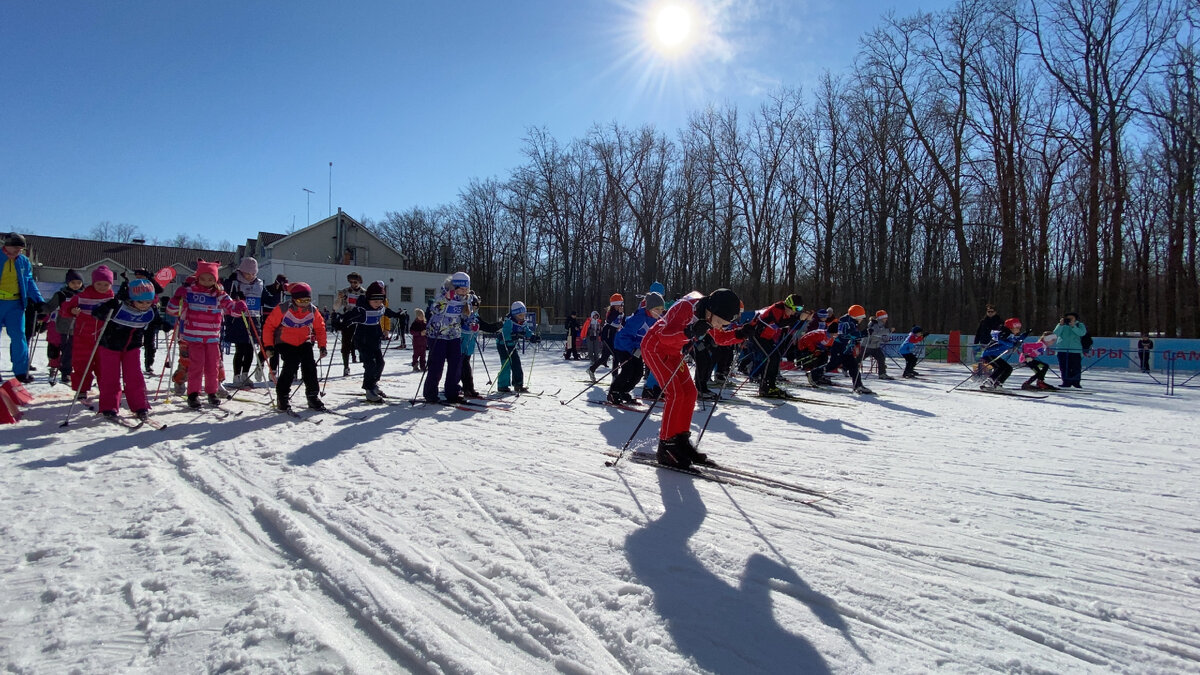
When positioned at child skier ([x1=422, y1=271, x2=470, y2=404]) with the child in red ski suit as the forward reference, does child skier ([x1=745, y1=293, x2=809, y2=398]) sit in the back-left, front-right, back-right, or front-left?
front-left

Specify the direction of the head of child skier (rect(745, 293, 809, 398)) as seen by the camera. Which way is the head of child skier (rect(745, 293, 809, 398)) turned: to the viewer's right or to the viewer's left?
to the viewer's right

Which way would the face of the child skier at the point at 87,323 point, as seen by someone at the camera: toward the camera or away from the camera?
toward the camera

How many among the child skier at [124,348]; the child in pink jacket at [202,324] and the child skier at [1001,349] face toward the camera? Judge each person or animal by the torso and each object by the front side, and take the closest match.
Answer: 2

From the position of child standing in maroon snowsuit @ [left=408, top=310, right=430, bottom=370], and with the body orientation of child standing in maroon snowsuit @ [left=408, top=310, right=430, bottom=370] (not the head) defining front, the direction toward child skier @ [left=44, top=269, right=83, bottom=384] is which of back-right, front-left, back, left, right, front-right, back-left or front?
right

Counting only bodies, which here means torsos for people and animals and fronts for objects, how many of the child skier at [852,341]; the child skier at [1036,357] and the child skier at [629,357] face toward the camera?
0

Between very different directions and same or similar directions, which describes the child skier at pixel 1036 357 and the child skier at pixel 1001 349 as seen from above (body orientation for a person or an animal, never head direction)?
same or similar directions

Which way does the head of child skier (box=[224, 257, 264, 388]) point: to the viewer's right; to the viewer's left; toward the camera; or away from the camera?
toward the camera

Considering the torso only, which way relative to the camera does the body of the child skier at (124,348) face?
toward the camera

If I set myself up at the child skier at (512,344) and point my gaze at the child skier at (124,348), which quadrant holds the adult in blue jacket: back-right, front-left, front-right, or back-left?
front-right

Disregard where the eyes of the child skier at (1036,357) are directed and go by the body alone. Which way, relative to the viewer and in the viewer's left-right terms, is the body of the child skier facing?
facing to the right of the viewer

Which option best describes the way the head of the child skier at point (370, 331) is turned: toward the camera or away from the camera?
toward the camera

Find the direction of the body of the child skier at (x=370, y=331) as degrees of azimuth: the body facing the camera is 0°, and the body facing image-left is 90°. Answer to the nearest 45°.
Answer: approximately 315°

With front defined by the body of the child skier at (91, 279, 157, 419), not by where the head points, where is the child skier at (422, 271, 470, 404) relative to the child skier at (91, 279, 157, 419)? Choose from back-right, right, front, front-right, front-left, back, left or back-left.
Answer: left

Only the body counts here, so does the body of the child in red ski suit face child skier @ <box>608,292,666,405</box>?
no

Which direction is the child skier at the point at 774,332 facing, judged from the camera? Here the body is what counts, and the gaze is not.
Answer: to the viewer's right

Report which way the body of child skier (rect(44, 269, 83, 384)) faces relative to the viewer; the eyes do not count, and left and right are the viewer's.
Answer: facing the viewer and to the right of the viewer

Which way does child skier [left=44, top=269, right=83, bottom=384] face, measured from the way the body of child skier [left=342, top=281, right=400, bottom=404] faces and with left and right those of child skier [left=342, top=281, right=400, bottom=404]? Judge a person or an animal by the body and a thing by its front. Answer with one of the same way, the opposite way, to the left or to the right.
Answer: the same way
